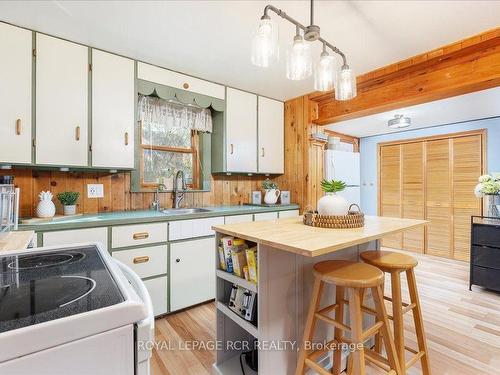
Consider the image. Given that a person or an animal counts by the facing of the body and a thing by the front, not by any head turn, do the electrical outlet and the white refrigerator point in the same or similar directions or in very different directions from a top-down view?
same or similar directions

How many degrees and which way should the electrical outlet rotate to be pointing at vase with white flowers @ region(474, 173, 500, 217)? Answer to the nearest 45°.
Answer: approximately 45° to its left

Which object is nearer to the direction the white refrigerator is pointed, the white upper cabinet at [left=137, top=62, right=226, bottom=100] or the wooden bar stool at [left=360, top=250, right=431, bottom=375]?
the wooden bar stool

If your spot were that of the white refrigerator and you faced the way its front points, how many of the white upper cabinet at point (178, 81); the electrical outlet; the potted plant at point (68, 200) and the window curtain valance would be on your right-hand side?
4

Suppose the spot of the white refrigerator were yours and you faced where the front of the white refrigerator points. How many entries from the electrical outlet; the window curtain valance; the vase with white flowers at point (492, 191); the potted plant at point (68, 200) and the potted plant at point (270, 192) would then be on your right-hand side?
4

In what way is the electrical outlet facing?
toward the camera

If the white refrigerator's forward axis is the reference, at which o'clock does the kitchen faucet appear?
The kitchen faucet is roughly at 3 o'clock from the white refrigerator.

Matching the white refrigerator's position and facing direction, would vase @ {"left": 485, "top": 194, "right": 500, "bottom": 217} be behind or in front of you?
in front

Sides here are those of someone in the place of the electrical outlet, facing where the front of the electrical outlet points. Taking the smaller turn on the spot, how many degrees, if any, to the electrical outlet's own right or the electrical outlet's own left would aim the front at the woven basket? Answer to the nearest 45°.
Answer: approximately 45° to the electrical outlet's own left

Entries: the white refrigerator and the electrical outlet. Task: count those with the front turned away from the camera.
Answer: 0

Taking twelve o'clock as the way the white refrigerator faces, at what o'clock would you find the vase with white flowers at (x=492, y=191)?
The vase with white flowers is roughly at 11 o'clock from the white refrigerator.

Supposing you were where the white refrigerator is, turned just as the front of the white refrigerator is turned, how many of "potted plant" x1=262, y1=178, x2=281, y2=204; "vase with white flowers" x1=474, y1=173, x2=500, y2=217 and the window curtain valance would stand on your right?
2

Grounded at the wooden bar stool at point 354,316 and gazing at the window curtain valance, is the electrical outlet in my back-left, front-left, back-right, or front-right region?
front-left

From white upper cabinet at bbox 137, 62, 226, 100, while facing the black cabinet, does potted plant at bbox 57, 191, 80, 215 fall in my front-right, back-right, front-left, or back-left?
back-right

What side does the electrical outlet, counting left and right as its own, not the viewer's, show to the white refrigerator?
left

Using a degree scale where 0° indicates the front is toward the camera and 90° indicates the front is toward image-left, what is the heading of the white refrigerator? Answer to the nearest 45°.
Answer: approximately 315°

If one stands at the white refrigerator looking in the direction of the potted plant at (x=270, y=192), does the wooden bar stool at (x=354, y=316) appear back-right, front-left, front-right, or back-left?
front-left

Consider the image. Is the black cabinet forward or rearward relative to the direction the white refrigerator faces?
forward

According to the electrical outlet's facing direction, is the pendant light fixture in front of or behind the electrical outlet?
in front

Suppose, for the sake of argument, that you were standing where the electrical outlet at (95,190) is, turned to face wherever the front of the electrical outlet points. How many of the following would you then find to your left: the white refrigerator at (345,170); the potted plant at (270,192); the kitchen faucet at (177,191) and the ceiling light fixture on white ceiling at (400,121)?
4
